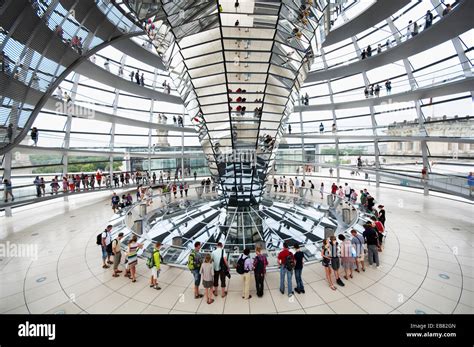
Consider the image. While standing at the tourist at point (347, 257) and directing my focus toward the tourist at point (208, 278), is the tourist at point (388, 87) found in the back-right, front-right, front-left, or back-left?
back-right

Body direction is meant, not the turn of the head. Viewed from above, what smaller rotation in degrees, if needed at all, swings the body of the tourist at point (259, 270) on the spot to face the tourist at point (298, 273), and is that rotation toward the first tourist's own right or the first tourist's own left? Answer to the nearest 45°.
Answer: approximately 90° to the first tourist's own right

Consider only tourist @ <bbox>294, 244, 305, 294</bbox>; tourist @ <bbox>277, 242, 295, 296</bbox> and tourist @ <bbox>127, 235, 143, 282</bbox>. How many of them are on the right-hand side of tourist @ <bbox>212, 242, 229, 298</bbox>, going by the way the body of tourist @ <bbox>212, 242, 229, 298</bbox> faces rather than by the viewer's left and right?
2

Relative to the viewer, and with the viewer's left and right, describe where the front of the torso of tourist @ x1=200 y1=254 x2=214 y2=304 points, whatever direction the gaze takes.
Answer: facing away from the viewer

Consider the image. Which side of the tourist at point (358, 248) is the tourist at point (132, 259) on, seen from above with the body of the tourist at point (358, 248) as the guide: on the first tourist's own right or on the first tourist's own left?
on the first tourist's own left

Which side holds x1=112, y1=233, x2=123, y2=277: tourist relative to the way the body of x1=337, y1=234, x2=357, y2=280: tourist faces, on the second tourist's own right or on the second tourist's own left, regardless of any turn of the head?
on the second tourist's own left

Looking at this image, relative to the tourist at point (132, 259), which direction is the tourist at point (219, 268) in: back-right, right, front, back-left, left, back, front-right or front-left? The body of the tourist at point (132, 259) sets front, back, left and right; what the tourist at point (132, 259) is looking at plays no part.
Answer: right

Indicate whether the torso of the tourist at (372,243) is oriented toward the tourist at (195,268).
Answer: no

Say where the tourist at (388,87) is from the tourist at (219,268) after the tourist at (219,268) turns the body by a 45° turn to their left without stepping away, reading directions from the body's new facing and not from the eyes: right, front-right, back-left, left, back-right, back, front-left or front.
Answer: right

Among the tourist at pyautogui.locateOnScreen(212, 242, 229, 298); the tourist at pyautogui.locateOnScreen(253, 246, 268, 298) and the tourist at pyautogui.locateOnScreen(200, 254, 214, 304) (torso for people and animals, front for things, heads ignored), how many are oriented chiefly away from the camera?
3

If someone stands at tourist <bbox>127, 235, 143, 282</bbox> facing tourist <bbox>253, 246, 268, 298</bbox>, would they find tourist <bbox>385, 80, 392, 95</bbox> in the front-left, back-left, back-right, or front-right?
front-left

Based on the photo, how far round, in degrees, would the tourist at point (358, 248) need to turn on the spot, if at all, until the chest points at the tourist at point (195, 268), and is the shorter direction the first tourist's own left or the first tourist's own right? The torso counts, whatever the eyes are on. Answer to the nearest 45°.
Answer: approximately 90° to the first tourist's own left

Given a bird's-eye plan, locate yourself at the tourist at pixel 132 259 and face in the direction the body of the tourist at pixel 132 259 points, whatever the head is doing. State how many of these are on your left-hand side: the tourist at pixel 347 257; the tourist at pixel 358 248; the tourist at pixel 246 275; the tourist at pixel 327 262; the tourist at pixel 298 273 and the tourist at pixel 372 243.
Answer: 0

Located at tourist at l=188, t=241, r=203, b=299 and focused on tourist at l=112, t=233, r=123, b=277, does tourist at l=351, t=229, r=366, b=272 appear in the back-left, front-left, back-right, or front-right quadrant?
back-right

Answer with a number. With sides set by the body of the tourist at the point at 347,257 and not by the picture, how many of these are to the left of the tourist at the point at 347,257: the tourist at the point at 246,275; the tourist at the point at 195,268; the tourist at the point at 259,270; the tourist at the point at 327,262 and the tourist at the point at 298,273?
5

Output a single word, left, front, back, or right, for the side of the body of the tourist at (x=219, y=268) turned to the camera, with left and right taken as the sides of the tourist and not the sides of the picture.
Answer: back

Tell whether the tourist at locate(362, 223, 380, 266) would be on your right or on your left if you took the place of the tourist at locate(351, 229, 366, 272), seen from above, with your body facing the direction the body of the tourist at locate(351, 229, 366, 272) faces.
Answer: on your right

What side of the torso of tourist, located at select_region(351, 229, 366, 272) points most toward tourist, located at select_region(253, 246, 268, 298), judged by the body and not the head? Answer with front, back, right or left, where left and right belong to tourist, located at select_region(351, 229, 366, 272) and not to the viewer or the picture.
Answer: left

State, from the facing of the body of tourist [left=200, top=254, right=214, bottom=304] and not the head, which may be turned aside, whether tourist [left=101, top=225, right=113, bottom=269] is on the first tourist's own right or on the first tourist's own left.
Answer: on the first tourist's own left

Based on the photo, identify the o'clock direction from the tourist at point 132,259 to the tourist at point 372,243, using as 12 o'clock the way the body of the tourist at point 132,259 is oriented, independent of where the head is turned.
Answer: the tourist at point 372,243 is roughly at 2 o'clock from the tourist at point 132,259.

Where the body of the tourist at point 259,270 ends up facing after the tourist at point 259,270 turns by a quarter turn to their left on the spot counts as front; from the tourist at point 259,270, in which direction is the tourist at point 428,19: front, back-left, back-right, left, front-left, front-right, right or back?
back-right

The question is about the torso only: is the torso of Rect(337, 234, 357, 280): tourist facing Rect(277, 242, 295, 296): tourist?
no
